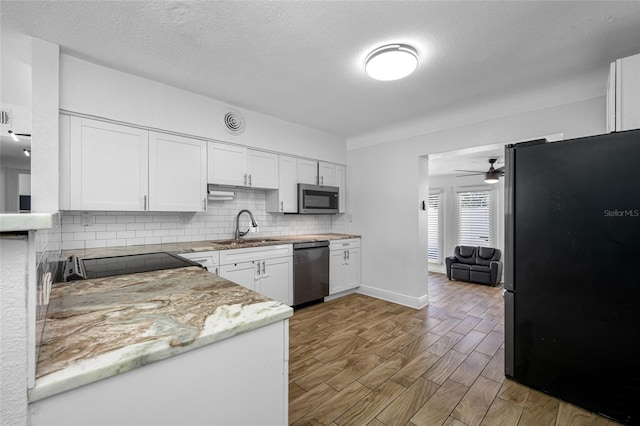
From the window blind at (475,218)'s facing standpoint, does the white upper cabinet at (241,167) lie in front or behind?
in front

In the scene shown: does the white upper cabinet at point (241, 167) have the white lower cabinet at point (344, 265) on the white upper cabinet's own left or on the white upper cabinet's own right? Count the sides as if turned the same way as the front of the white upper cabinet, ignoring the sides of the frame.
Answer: on the white upper cabinet's own left

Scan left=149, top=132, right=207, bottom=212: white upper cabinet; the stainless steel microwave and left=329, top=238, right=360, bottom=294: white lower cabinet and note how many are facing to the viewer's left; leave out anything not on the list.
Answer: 0

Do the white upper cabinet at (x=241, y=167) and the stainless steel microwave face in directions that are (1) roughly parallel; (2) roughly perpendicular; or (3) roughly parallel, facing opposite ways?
roughly parallel

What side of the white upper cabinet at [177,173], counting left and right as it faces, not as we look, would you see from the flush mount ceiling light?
front

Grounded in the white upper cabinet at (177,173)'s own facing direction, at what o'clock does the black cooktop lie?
The black cooktop is roughly at 2 o'clock from the white upper cabinet.

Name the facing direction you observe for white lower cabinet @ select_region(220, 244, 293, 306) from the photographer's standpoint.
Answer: facing the viewer and to the right of the viewer

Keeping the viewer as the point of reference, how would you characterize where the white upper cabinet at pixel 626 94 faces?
facing to the left of the viewer

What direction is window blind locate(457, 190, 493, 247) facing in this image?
toward the camera

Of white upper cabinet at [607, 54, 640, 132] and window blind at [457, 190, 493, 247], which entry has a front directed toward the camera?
the window blind

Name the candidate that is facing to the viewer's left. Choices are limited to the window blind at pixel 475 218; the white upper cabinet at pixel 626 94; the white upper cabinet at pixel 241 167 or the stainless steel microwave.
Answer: the white upper cabinet at pixel 626 94

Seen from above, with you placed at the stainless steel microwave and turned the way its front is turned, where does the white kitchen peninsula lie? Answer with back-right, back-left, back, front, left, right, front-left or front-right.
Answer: front-right

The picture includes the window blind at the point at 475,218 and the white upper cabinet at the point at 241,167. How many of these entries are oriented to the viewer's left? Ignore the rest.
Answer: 0

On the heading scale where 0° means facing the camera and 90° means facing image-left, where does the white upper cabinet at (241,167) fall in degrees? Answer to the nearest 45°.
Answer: approximately 315°
